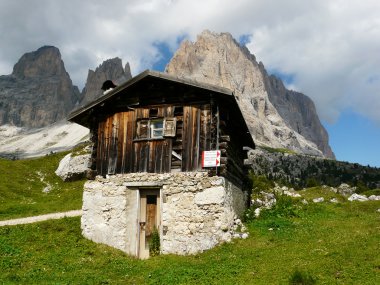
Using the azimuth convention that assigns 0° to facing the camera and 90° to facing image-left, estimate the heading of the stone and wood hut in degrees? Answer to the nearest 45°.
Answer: approximately 0°

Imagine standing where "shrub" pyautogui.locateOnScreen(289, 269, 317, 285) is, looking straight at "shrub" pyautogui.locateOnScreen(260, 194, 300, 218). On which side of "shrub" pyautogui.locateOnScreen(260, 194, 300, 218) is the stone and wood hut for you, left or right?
left

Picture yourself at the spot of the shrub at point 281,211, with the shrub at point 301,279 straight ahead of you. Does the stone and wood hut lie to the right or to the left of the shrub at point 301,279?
right

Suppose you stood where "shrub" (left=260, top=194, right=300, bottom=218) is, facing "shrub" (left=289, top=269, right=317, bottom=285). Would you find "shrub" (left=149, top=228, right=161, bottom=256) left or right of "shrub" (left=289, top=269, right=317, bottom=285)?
right

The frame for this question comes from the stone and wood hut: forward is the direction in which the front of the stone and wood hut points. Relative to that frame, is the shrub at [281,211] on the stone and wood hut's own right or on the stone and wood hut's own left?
on the stone and wood hut's own left

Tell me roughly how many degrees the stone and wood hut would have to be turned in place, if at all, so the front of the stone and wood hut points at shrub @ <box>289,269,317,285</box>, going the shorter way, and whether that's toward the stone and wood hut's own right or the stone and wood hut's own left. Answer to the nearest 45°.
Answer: approximately 45° to the stone and wood hut's own left
